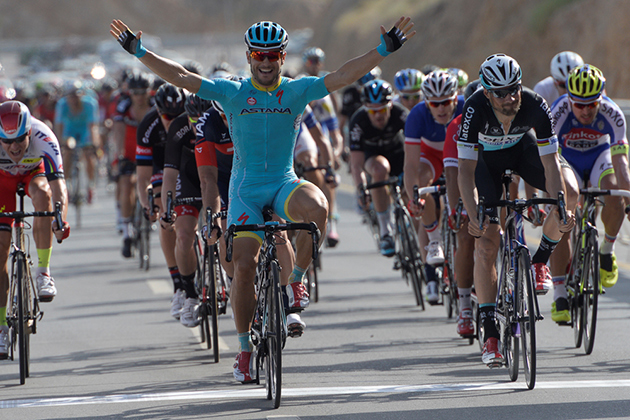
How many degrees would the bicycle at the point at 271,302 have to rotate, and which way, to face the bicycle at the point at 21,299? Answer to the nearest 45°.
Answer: approximately 135° to its right

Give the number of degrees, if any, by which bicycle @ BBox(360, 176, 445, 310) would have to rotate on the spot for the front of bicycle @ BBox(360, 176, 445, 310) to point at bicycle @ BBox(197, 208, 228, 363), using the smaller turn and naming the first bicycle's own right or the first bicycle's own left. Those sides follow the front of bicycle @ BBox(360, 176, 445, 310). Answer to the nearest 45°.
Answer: approximately 45° to the first bicycle's own right

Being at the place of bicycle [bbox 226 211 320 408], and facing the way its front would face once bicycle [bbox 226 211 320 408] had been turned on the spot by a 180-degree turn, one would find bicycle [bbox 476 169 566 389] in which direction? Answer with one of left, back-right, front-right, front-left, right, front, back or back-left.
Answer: right

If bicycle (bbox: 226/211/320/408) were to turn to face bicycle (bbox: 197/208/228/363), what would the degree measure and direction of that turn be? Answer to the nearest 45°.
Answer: approximately 180°

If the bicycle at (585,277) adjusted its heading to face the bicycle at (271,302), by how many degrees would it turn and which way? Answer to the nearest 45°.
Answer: approximately 45° to its right

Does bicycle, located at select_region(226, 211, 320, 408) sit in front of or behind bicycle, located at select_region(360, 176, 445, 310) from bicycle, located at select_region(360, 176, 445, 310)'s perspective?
in front

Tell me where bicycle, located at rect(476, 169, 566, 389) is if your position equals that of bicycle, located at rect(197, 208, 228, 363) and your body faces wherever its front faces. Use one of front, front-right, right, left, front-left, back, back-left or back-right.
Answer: front-left

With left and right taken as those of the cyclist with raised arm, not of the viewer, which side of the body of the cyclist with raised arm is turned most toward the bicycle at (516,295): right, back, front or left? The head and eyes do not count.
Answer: left

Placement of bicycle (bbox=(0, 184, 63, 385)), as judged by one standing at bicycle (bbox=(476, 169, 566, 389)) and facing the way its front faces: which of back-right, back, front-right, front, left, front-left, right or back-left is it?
right
